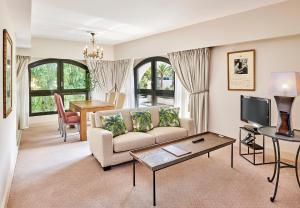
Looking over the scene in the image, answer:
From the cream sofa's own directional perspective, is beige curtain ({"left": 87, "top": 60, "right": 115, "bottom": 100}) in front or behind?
behind

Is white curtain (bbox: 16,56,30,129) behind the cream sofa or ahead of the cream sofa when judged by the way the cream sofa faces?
behind

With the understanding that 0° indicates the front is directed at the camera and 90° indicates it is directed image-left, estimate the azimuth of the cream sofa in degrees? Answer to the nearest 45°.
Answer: approximately 315°
